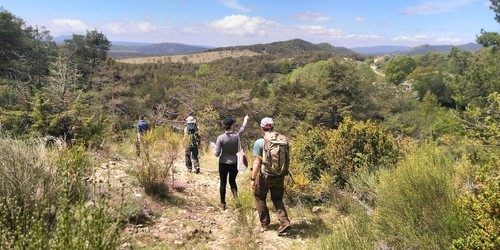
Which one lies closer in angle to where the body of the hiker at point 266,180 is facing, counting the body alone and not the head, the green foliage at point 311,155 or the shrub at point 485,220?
the green foliage

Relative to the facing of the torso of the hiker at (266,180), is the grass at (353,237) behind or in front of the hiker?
behind

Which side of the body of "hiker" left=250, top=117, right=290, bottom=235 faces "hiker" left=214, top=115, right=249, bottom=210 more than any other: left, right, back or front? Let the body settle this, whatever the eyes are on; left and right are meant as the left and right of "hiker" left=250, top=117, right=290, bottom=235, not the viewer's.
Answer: front

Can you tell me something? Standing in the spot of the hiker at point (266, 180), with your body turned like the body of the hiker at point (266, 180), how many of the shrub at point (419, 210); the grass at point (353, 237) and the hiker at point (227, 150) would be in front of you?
1

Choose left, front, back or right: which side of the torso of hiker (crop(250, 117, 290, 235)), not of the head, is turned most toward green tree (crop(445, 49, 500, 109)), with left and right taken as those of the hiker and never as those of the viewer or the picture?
right

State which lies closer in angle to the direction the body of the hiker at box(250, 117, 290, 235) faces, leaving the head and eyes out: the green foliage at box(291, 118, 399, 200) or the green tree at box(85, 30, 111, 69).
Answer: the green tree

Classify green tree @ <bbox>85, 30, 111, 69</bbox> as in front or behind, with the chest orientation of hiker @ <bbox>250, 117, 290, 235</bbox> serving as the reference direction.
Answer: in front

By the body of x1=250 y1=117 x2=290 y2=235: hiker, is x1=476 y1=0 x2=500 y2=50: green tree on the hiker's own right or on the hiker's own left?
on the hiker's own right

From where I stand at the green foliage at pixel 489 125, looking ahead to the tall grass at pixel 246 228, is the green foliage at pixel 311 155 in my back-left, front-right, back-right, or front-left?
front-right

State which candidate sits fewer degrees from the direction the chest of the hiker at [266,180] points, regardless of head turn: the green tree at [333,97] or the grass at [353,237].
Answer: the green tree

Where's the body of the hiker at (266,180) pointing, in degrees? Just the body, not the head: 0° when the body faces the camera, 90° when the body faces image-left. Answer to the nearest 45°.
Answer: approximately 135°
